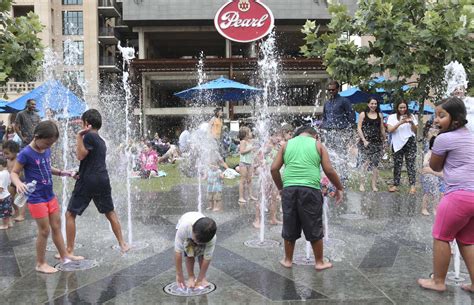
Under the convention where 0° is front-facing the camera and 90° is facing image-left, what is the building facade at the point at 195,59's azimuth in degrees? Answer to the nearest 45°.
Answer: approximately 0°

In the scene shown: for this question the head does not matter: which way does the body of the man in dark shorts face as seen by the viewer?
away from the camera

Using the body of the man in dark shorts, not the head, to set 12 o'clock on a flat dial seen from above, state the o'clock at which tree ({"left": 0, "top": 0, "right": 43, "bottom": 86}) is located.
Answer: The tree is roughly at 10 o'clock from the man in dark shorts.

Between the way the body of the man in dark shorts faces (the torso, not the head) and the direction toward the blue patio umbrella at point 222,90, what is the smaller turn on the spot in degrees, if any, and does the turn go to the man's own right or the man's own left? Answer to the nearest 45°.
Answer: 0° — they already face it

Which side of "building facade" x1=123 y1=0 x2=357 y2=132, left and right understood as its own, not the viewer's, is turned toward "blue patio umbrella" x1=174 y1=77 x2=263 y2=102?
front

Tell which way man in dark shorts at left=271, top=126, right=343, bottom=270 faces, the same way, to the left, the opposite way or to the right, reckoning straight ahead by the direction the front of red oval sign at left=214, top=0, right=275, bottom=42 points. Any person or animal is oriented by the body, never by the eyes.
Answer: the opposite way

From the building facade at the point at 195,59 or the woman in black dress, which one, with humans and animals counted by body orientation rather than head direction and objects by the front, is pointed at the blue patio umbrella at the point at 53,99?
the building facade

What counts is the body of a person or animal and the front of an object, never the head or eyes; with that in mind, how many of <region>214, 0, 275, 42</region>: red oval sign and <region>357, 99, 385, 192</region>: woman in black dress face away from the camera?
0

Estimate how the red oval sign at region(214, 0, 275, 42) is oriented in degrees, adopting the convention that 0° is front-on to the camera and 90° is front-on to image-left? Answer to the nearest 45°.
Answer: approximately 0°

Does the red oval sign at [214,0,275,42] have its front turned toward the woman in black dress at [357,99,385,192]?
yes

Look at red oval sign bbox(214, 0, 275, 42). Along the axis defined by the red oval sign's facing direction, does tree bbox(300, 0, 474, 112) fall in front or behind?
in front

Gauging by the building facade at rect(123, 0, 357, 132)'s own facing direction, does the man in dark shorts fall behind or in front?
in front
